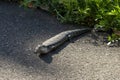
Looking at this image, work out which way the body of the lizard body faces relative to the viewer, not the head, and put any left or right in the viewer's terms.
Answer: facing the viewer and to the left of the viewer
